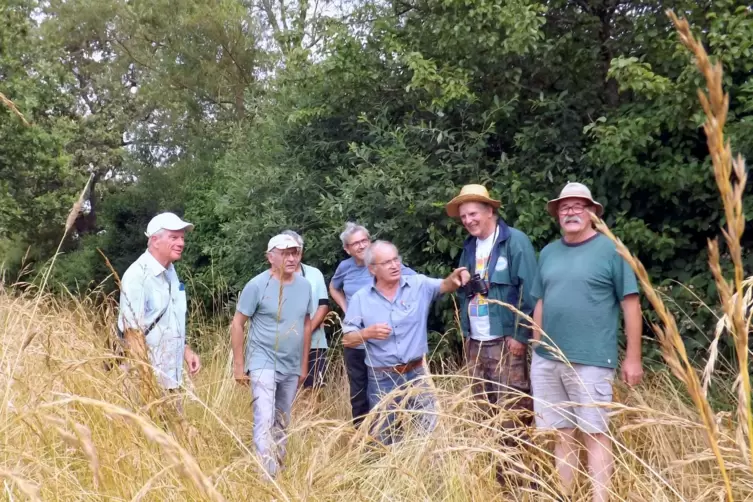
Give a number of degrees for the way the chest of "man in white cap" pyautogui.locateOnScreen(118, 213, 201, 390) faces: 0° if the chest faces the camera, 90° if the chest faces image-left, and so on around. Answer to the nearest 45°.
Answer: approximately 315°

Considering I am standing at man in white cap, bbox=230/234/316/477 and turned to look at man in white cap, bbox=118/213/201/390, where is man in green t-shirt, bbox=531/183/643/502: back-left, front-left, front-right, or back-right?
back-left

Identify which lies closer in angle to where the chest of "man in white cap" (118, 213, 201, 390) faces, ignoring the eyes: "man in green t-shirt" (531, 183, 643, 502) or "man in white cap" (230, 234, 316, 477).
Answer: the man in green t-shirt

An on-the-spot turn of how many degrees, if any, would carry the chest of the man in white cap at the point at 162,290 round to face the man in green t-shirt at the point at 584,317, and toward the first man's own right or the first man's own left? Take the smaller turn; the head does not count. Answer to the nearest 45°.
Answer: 0° — they already face them

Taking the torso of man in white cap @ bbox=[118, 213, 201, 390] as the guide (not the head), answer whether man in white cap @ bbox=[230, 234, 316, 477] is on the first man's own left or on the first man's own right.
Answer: on the first man's own left
